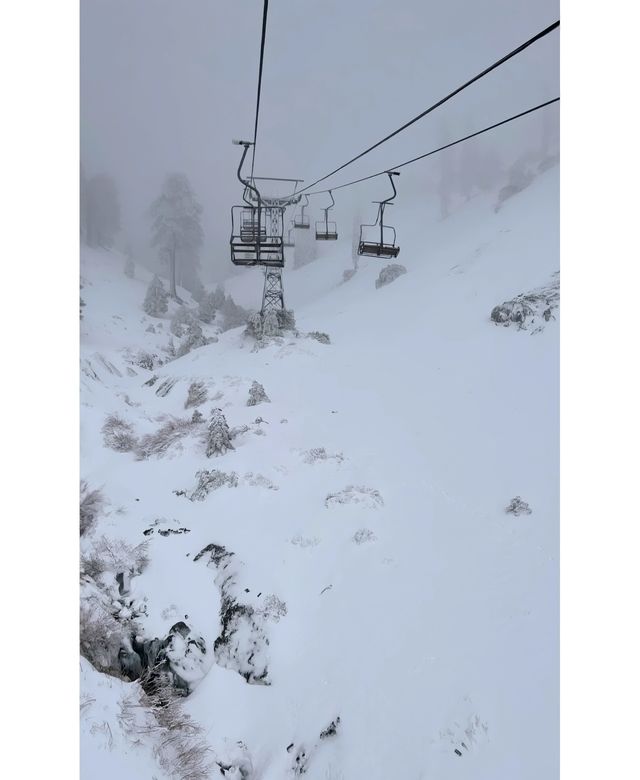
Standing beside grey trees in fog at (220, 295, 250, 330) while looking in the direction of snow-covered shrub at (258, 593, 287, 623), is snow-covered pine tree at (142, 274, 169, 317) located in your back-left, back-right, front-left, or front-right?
back-right

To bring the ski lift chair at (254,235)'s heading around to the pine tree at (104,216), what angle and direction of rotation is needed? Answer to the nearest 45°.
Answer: approximately 45° to its left

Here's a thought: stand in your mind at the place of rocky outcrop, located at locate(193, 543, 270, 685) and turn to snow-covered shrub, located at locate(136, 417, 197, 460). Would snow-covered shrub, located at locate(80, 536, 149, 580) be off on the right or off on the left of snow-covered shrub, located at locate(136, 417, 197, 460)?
left

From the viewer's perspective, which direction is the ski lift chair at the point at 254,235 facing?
away from the camera
